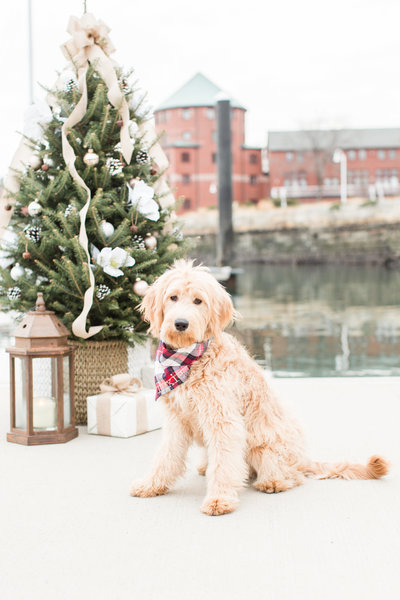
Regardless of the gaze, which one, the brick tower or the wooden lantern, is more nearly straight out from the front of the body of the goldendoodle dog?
the wooden lantern

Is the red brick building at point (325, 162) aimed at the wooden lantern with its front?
yes

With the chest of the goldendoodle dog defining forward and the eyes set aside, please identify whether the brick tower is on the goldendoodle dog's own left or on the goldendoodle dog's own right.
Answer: on the goldendoodle dog's own right

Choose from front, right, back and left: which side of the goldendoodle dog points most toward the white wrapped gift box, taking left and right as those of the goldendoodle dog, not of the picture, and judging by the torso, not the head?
right

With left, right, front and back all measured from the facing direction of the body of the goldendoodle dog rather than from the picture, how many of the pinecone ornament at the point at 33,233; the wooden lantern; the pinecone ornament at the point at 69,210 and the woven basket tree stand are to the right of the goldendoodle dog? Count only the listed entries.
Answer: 4

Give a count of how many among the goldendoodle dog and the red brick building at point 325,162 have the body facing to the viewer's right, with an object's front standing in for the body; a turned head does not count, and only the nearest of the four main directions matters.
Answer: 0

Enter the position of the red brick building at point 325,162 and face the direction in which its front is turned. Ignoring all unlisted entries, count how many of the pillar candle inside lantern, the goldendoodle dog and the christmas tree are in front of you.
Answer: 3

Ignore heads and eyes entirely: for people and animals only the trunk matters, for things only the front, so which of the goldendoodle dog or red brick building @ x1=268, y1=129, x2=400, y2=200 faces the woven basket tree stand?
the red brick building

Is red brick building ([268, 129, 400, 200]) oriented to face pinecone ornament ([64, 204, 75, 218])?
yes

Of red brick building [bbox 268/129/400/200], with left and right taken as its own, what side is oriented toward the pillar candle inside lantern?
front

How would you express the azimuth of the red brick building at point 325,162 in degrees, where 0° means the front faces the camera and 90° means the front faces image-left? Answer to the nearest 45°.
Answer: approximately 0°

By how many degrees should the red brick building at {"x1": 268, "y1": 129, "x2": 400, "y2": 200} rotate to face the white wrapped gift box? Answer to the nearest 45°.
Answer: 0° — it already faces it

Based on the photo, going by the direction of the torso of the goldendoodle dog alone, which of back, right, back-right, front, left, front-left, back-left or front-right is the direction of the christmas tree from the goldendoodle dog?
right

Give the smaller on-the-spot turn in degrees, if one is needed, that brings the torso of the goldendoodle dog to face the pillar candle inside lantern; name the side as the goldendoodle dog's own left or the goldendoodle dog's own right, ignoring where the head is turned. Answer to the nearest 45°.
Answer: approximately 90° to the goldendoodle dog's own right

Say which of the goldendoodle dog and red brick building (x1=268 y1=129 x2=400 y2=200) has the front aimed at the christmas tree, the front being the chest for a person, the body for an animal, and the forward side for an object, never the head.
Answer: the red brick building
